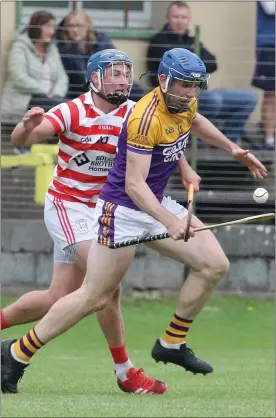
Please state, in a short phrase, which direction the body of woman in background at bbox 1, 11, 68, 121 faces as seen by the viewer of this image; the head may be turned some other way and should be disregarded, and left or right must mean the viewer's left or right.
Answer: facing the viewer and to the right of the viewer

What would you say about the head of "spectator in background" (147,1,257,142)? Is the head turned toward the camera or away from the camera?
toward the camera

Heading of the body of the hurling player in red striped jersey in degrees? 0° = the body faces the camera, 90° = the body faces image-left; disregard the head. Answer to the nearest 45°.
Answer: approximately 315°

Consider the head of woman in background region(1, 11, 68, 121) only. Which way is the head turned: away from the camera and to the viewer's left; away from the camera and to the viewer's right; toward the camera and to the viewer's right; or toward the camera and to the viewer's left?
toward the camera and to the viewer's right

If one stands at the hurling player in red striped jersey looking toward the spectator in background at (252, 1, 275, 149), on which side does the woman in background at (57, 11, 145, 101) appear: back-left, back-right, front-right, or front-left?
front-left

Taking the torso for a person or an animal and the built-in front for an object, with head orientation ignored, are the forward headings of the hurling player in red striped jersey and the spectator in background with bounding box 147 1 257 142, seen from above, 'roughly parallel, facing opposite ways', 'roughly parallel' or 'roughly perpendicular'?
roughly parallel

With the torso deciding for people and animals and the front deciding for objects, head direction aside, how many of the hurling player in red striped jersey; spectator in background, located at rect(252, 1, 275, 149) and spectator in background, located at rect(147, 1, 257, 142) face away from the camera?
0

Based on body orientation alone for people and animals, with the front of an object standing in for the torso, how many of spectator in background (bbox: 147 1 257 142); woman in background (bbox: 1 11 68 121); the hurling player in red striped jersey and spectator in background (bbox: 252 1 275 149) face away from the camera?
0

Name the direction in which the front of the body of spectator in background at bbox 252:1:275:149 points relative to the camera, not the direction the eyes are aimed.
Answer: toward the camera

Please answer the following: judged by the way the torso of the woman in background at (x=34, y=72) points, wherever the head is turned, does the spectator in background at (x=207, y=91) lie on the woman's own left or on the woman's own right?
on the woman's own left

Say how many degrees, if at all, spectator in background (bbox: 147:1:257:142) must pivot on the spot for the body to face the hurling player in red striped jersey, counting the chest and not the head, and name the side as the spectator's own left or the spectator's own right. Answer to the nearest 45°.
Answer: approximately 45° to the spectator's own right

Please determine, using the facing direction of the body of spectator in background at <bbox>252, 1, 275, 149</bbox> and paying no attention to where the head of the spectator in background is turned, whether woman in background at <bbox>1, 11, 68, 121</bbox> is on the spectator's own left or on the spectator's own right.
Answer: on the spectator's own right

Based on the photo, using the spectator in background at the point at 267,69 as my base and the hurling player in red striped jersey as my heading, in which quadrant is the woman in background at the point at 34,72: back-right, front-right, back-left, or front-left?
front-right

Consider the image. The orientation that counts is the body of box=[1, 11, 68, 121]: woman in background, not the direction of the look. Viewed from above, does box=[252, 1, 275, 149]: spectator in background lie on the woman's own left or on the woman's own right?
on the woman's own left
